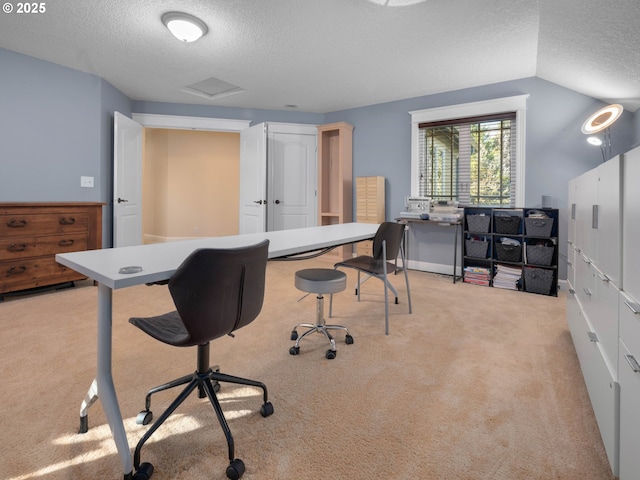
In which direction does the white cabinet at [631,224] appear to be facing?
to the viewer's left

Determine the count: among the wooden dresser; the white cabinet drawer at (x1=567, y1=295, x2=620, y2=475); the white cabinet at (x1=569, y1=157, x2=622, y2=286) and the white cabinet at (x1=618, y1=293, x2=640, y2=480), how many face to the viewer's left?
3

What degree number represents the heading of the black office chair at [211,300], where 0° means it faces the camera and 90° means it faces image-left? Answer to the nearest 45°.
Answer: approximately 135°

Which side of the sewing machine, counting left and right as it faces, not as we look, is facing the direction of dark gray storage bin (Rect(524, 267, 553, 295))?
left

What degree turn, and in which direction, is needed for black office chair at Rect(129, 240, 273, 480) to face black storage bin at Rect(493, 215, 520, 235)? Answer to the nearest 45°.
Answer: approximately 90° to its right

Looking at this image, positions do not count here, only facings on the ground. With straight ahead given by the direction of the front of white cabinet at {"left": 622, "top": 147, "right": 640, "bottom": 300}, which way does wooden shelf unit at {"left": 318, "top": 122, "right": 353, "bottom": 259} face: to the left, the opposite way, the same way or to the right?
to the left

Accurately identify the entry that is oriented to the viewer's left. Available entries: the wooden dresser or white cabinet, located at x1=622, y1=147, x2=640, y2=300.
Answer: the white cabinet

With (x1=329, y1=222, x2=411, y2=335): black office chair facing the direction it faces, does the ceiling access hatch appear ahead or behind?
ahead

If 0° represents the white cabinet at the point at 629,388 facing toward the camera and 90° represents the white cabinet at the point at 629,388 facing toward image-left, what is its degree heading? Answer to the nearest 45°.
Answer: approximately 90°

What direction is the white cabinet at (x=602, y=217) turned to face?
to the viewer's left
